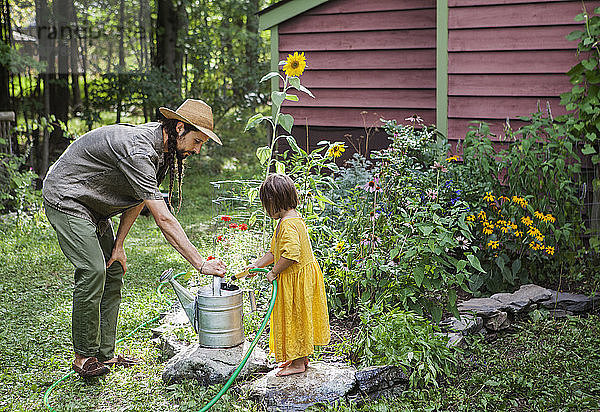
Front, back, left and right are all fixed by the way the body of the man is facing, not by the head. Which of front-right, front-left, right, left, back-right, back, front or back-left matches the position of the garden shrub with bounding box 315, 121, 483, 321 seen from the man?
front

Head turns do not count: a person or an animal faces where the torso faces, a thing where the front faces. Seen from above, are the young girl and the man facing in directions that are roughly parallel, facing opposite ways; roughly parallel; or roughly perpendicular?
roughly parallel, facing opposite ways

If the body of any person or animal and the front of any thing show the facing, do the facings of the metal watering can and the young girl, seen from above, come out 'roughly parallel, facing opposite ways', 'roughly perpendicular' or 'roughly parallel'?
roughly parallel

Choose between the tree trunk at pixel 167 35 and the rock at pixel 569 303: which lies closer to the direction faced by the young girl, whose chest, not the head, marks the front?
the tree trunk

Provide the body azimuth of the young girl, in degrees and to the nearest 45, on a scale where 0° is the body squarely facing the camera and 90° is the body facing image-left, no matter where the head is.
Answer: approximately 90°

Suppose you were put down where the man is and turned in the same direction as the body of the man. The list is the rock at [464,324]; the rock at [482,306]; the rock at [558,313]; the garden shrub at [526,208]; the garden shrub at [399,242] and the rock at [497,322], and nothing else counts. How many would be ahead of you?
6

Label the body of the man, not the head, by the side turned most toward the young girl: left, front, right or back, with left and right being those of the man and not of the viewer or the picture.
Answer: front

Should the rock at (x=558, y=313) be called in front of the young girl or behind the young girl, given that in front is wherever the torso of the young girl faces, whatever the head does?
behind

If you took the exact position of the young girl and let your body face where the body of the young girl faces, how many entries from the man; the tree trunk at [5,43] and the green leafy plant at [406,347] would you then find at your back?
1

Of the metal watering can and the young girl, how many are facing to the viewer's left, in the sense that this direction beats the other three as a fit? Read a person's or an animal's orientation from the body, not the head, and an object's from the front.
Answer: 2

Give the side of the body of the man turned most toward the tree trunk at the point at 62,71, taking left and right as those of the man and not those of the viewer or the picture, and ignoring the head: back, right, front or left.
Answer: left

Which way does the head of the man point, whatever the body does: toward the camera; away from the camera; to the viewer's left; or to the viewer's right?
to the viewer's right

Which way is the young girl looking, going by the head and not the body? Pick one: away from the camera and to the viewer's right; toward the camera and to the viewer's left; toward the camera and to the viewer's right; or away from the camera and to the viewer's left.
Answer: away from the camera and to the viewer's left

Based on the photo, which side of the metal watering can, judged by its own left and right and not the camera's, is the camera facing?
left

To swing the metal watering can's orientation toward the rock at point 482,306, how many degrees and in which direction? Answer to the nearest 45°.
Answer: approximately 180°

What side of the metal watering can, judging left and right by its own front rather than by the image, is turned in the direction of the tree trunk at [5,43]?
right

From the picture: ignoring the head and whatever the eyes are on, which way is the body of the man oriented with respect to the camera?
to the viewer's right

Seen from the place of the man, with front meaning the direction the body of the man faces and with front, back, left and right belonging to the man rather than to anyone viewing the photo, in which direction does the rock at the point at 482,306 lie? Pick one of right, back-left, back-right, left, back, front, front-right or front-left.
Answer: front

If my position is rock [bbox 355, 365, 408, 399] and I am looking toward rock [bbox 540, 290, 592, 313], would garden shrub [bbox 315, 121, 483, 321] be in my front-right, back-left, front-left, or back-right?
front-left
